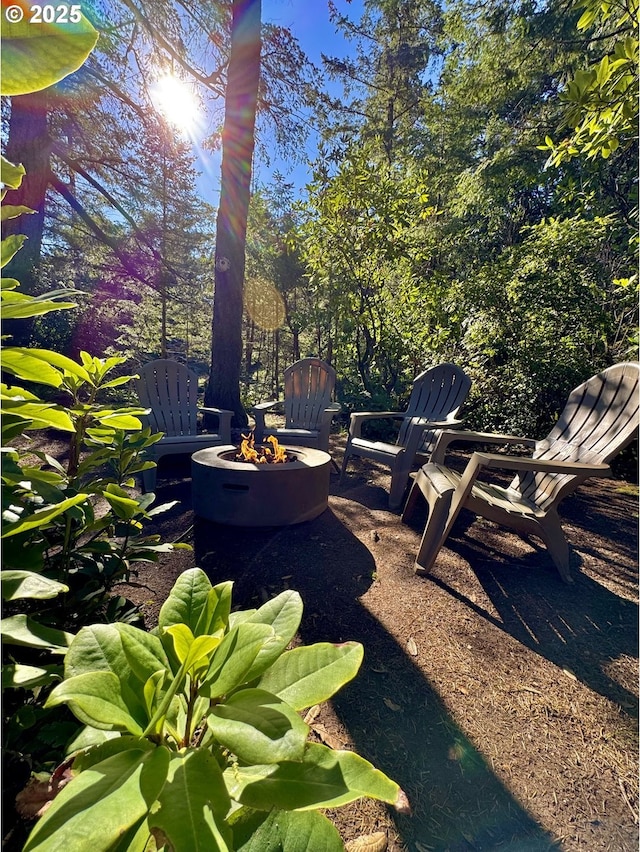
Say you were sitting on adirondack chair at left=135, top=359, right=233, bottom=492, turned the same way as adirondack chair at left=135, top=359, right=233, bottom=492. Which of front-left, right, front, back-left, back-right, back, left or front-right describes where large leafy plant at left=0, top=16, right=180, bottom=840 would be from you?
front-right

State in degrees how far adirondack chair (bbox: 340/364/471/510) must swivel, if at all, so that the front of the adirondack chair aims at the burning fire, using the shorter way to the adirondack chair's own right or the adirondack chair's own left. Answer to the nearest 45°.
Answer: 0° — it already faces it

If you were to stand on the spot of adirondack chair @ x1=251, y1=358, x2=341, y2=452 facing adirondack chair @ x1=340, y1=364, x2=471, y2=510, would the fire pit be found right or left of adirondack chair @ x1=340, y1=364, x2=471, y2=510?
right

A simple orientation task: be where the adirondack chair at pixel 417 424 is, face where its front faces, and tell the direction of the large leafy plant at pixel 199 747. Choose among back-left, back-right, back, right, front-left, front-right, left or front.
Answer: front-left

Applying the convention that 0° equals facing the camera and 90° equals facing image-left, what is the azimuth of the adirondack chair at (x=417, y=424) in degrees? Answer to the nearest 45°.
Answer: approximately 45°

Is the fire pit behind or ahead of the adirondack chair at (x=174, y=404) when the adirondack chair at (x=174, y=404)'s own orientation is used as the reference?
ahead

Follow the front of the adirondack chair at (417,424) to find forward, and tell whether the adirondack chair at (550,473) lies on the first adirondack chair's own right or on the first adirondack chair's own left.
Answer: on the first adirondack chair's own left

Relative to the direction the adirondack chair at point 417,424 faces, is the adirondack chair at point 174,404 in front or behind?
in front

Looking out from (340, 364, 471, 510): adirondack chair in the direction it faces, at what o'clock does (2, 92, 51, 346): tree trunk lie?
The tree trunk is roughly at 2 o'clock from the adirondack chair.

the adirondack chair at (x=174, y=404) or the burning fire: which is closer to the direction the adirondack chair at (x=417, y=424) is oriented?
the burning fire

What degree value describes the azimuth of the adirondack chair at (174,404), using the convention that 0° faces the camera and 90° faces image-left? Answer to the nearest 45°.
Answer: approximately 315°

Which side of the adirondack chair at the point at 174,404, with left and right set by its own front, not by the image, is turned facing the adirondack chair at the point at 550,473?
front

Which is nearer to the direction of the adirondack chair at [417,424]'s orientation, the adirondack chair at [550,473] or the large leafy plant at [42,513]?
the large leafy plant

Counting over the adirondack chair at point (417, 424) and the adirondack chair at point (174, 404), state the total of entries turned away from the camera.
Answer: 0
